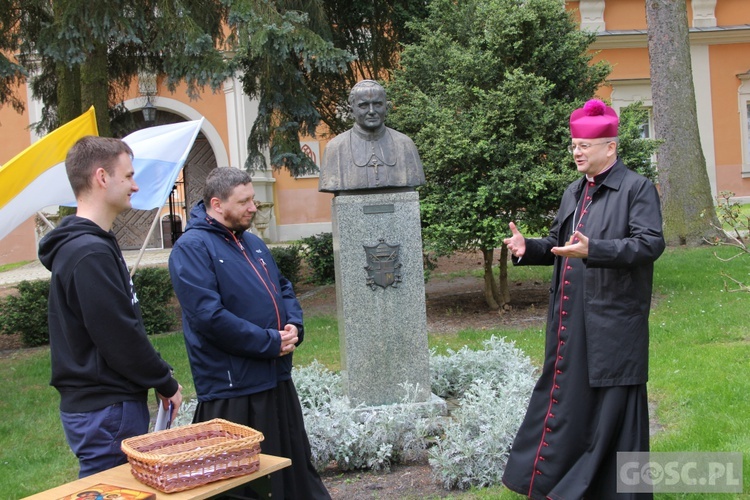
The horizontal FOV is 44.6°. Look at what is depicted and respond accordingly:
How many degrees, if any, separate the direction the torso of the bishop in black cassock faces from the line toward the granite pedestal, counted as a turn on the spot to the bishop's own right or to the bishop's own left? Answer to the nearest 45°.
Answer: approximately 90° to the bishop's own right

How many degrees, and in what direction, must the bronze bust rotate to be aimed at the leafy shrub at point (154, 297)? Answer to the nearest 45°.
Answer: approximately 135° to its right

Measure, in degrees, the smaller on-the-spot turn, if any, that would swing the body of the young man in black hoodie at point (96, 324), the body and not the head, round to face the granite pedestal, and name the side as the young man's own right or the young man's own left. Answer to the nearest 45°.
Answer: approximately 45° to the young man's own left

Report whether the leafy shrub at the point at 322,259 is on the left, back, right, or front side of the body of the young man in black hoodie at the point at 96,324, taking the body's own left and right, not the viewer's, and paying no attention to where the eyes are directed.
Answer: left

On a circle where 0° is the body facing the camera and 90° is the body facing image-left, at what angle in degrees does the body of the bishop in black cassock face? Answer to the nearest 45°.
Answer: approximately 45°

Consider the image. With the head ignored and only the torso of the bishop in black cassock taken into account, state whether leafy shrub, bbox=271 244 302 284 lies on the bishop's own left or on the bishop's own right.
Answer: on the bishop's own right

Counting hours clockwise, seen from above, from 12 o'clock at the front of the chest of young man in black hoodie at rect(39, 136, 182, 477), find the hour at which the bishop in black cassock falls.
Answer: The bishop in black cassock is roughly at 12 o'clock from the young man in black hoodie.

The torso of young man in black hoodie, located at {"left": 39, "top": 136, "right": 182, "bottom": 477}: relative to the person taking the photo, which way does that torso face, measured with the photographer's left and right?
facing to the right of the viewer

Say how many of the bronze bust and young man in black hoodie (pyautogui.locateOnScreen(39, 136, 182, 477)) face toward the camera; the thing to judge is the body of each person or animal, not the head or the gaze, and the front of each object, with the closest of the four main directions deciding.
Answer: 1

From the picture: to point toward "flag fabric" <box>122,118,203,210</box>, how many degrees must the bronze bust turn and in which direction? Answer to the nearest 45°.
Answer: approximately 135° to its right
